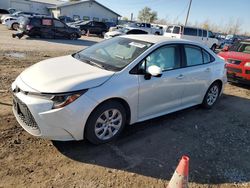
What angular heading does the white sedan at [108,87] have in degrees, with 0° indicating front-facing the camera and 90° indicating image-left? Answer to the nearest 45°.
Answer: approximately 45°

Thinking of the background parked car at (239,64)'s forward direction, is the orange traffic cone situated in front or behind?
in front

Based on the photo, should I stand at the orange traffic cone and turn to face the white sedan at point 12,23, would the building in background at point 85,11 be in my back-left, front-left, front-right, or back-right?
front-right

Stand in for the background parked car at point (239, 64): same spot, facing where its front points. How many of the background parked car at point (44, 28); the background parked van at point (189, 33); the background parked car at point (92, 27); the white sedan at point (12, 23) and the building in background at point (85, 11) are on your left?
0

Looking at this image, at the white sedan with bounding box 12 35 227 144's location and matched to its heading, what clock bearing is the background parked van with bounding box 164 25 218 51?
The background parked van is roughly at 5 o'clock from the white sedan.

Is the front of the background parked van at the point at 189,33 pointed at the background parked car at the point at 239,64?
no

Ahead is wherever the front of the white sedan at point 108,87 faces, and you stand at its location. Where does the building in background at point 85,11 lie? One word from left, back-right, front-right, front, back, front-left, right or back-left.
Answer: back-right

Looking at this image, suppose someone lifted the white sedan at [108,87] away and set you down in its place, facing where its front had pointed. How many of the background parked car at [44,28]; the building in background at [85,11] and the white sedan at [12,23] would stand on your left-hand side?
0

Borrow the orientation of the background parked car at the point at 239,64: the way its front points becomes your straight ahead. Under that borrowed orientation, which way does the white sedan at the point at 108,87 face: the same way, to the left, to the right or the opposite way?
the same way

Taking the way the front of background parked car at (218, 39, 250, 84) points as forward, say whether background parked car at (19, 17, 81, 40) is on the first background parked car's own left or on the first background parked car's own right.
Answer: on the first background parked car's own right

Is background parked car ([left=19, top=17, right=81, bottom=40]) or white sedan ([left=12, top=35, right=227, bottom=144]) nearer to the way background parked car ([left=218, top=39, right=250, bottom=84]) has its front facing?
the white sedan

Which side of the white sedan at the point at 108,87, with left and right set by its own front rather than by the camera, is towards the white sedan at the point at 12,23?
right

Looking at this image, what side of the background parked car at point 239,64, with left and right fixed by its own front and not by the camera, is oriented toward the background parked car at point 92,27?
right
